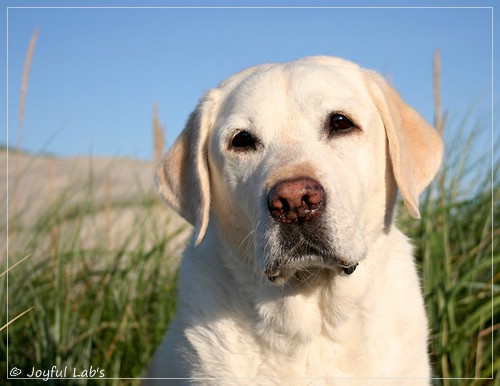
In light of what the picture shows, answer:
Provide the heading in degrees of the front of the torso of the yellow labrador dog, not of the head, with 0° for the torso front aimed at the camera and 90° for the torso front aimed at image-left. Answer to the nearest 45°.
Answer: approximately 0°
